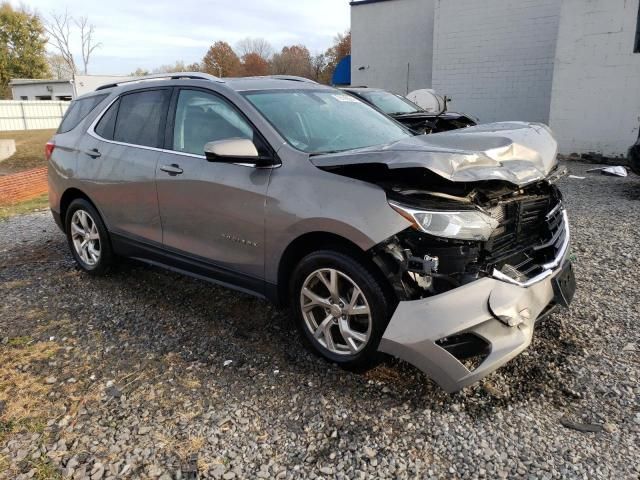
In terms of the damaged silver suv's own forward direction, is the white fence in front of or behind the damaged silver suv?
behind

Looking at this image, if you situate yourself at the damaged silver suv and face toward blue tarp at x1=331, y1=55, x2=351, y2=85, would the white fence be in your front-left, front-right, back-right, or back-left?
front-left

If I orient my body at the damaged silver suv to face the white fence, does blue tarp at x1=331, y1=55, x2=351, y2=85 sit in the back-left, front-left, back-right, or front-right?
front-right

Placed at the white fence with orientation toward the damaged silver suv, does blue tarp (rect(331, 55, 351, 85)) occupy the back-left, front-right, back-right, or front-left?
front-left

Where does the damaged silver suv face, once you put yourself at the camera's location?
facing the viewer and to the right of the viewer

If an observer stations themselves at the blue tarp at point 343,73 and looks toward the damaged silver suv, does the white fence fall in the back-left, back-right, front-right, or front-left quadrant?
back-right

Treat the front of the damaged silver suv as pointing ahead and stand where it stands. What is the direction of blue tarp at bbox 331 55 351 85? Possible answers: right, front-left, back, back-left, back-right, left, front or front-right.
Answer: back-left
